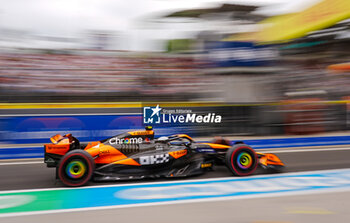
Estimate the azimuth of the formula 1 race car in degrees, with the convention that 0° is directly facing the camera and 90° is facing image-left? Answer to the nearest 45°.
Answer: approximately 270°
